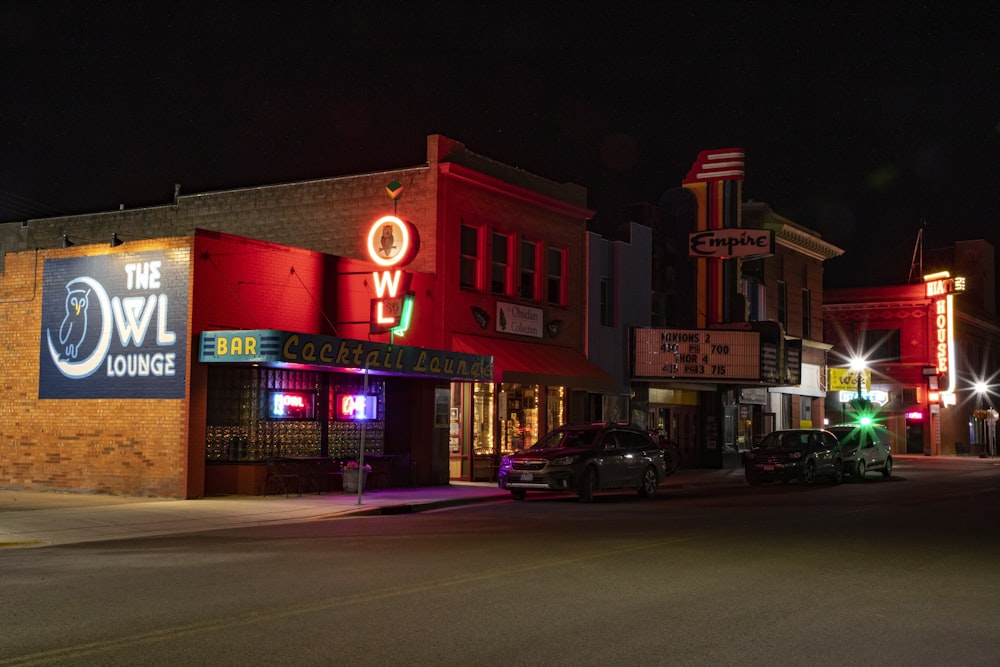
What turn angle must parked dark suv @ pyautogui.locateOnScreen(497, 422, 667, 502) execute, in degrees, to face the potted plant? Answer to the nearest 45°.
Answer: approximately 45° to its right

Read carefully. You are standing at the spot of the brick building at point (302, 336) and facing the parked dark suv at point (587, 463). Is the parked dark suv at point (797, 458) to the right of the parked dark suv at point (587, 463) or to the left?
left

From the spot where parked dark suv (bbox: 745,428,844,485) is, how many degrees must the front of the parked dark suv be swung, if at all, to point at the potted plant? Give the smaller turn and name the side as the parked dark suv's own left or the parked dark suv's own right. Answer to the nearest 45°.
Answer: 0° — it already faces it

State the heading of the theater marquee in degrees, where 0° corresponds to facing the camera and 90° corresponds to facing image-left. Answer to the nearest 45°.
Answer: approximately 0°

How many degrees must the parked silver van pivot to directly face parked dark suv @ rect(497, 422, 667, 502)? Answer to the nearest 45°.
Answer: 0° — it already faces it

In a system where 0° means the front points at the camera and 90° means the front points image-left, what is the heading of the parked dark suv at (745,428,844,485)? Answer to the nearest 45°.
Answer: approximately 45°

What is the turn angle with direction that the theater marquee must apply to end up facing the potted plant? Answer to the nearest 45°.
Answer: approximately 45° to its right

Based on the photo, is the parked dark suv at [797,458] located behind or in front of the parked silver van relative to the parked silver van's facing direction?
in front

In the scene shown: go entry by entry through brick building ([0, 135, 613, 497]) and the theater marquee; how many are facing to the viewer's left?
0

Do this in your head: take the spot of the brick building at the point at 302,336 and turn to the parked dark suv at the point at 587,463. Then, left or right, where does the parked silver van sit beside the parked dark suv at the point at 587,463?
left
